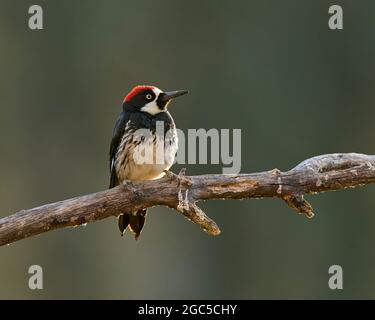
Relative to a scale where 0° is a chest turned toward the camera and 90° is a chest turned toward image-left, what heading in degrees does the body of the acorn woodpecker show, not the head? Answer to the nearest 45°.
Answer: approximately 315°
